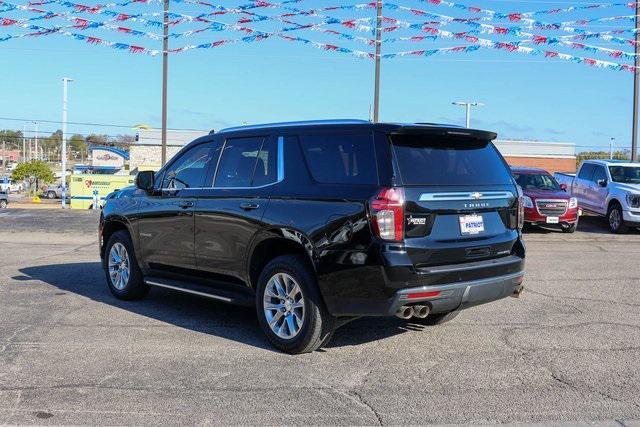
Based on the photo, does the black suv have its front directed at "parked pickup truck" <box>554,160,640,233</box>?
no

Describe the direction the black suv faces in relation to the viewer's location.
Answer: facing away from the viewer and to the left of the viewer

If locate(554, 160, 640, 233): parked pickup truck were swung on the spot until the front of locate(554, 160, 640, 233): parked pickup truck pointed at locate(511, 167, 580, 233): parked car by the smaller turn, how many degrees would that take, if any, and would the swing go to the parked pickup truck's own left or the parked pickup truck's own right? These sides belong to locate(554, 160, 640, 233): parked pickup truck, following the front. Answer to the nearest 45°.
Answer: approximately 90° to the parked pickup truck's own right

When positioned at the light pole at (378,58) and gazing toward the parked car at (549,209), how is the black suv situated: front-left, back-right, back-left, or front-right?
front-right

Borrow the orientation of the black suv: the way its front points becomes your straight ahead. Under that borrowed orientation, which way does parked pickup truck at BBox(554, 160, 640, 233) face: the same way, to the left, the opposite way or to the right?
the opposite way

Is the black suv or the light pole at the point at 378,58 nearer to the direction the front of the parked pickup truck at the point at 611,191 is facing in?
the black suv

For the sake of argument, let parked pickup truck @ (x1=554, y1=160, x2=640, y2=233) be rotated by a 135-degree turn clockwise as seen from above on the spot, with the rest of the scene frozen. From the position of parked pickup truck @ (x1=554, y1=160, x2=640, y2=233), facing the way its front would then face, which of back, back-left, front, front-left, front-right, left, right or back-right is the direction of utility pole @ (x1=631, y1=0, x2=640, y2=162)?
right

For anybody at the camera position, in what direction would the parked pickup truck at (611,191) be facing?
facing the viewer and to the right of the viewer

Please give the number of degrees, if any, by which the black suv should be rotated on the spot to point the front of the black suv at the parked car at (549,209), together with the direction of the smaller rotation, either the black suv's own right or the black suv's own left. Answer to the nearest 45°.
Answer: approximately 90° to the black suv's own right

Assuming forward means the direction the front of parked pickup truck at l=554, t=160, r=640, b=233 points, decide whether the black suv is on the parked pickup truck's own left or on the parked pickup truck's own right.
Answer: on the parked pickup truck's own right

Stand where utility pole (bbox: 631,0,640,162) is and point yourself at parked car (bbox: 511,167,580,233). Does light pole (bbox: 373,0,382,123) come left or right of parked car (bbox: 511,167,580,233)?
right

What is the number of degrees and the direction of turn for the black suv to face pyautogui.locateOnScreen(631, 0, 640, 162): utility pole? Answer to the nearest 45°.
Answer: approximately 90° to its right
